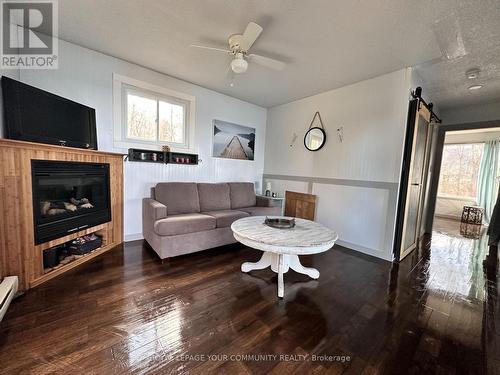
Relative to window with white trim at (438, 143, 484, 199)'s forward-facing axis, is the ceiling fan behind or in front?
in front

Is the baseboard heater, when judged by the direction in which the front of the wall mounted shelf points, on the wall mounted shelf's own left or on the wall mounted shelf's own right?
on the wall mounted shelf's own right

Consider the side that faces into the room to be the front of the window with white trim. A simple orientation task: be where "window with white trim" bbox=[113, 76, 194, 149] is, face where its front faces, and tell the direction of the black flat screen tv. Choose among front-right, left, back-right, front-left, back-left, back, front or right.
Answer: right

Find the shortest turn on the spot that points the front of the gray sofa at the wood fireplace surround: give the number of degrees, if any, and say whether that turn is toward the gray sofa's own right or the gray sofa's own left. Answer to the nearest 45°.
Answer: approximately 90° to the gray sofa's own right

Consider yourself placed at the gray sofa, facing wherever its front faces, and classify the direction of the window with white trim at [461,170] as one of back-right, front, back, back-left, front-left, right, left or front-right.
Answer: front-left

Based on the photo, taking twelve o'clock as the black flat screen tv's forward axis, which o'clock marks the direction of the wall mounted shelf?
The wall mounted shelf is roughly at 10 o'clock from the black flat screen tv.

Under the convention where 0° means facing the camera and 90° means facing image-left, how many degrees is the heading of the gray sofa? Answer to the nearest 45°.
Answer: approximately 315°

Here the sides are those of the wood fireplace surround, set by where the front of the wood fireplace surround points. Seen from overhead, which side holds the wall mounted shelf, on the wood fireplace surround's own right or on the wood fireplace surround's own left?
on the wood fireplace surround's own left
